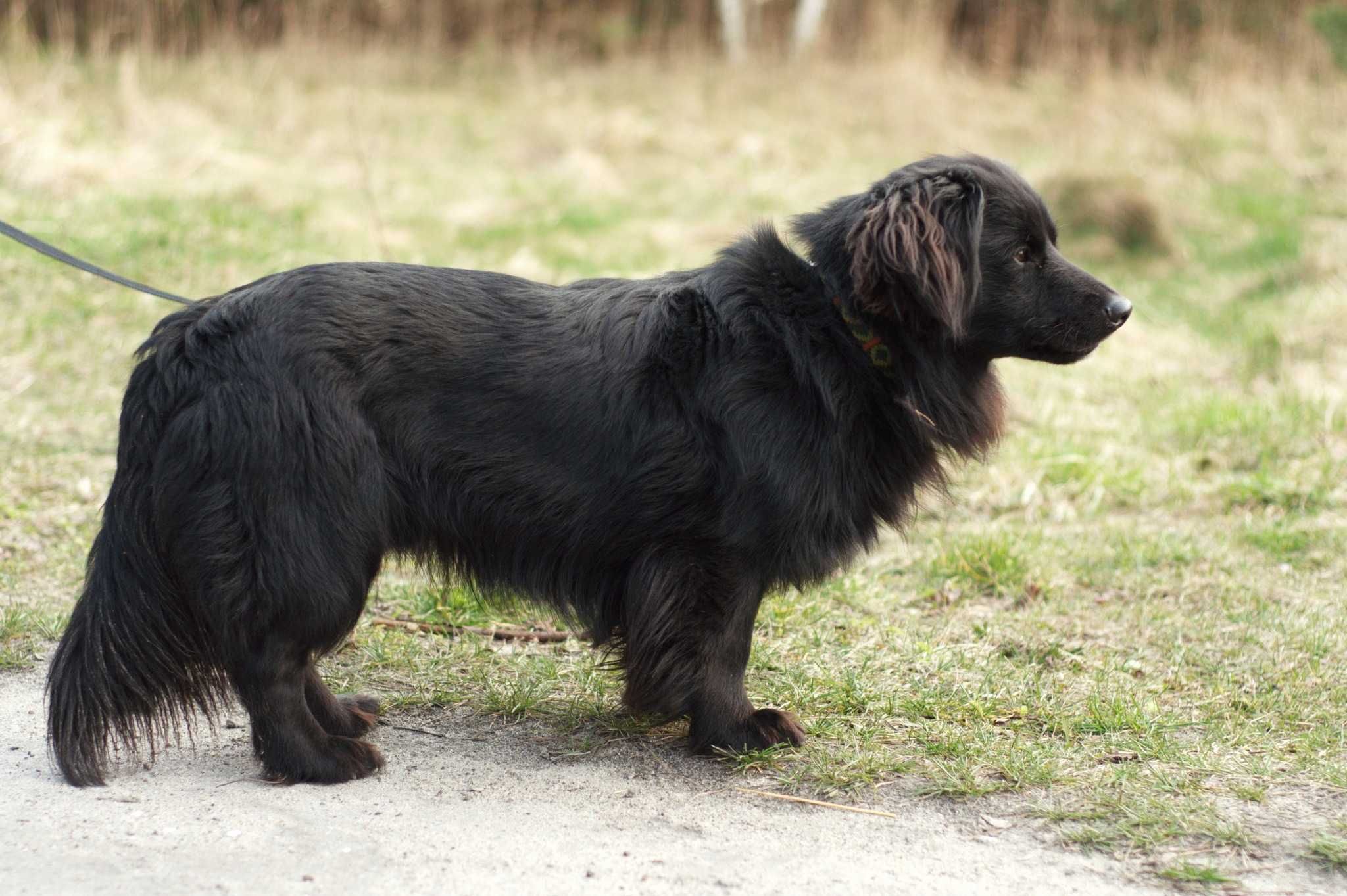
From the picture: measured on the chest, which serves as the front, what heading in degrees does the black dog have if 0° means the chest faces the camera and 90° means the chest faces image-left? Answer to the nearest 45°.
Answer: approximately 270°

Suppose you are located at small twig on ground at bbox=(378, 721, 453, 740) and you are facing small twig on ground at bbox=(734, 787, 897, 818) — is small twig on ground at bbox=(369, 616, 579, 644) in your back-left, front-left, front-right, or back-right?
back-left

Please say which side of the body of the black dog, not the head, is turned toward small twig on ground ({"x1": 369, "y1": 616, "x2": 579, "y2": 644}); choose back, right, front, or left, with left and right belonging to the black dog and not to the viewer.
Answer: left
